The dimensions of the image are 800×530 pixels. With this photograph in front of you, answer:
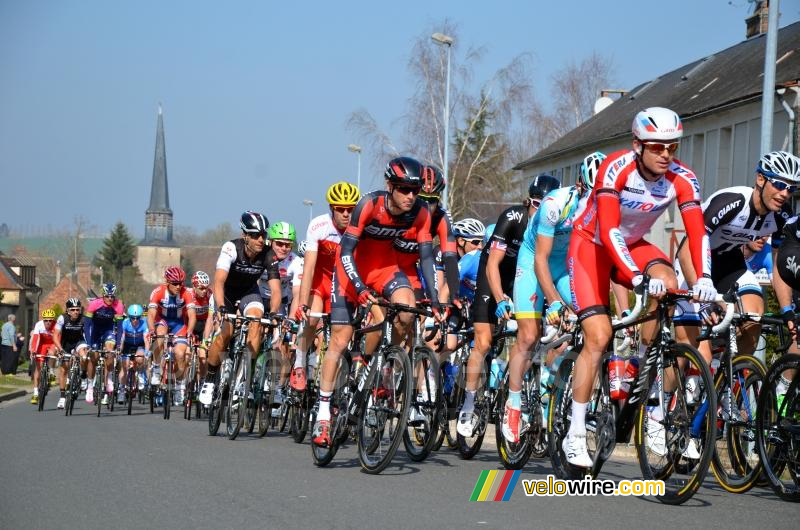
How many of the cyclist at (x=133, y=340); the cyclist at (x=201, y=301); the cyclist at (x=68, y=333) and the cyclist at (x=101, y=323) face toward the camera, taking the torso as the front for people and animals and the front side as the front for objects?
4

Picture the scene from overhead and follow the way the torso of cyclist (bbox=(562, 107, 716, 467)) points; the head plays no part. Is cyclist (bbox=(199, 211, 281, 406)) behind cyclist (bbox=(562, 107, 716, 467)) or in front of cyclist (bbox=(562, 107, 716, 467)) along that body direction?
behind

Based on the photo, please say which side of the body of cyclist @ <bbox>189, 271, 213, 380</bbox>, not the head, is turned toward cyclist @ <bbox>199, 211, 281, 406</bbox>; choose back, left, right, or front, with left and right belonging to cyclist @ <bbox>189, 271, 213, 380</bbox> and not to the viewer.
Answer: front

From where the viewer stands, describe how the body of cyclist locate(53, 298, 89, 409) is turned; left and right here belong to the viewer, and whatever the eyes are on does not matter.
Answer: facing the viewer

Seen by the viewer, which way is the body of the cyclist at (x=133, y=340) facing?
toward the camera

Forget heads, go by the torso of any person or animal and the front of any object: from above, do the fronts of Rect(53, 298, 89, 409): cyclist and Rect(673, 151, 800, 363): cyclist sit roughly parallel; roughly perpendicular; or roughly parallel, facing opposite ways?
roughly parallel

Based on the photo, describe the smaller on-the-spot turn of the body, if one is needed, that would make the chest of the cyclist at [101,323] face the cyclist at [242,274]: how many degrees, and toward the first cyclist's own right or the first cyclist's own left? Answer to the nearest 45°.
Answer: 0° — they already face them

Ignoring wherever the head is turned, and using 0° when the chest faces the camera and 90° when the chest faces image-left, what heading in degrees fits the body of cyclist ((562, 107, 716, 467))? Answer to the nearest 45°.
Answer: approximately 315°

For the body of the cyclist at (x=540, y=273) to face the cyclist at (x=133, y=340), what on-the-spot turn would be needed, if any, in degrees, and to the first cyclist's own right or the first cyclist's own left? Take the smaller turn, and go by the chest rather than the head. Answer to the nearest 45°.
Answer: approximately 180°

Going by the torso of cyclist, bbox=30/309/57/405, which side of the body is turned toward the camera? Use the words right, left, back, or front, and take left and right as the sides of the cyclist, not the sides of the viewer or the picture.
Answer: front

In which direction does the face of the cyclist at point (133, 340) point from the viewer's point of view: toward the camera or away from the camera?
toward the camera

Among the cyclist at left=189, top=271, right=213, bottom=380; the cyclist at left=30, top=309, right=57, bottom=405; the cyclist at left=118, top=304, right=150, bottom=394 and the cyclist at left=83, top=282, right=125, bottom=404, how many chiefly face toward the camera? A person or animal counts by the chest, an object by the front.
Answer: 4
